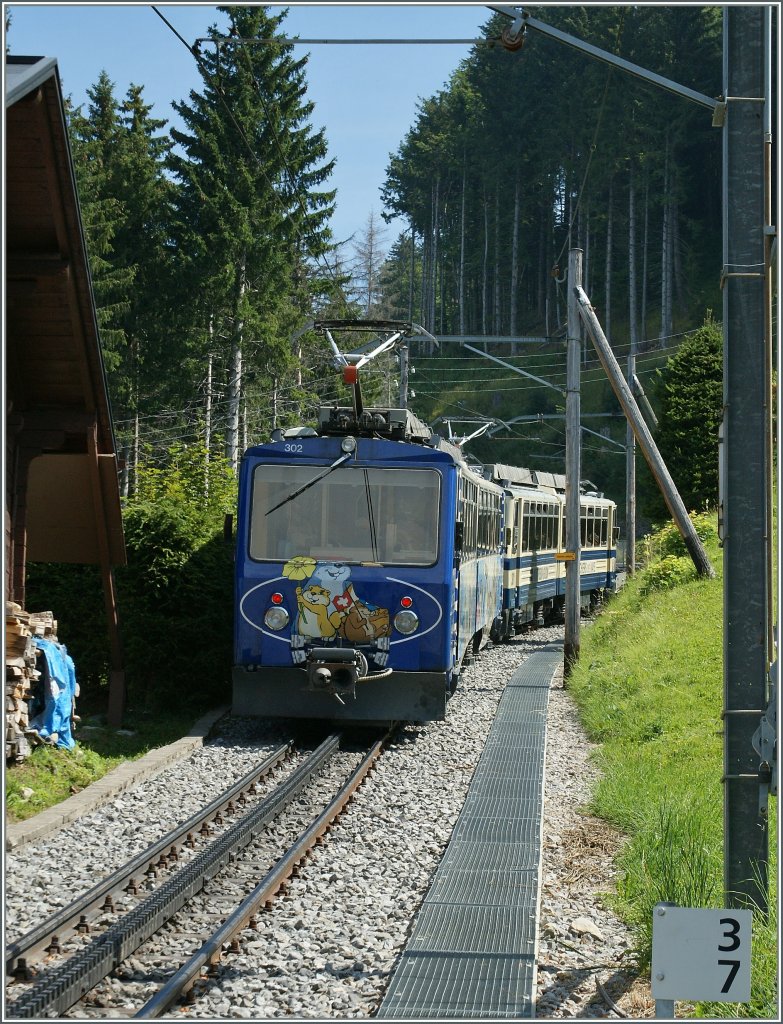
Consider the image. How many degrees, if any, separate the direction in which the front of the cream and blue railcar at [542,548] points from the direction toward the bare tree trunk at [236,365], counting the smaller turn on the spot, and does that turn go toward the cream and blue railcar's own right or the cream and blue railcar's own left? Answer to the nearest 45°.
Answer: approximately 90° to the cream and blue railcar's own right

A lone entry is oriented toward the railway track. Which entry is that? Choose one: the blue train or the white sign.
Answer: the blue train

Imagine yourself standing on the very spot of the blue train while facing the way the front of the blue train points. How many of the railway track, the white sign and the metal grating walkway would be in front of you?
3

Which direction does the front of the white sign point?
toward the camera

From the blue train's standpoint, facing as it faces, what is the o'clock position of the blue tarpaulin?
The blue tarpaulin is roughly at 2 o'clock from the blue train.

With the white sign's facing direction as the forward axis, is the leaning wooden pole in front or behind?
behind

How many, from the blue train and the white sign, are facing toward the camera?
2

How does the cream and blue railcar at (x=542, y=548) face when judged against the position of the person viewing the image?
facing the viewer and to the left of the viewer

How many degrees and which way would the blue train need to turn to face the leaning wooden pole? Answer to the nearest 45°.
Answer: approximately 135° to its left

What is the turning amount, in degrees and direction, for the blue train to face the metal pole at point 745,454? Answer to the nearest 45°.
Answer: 0° — it already faces it

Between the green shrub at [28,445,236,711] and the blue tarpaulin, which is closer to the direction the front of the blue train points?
the blue tarpaulin

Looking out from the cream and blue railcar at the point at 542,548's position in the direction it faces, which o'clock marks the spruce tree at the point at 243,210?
The spruce tree is roughly at 3 o'clock from the cream and blue railcar.

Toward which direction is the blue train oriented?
toward the camera
